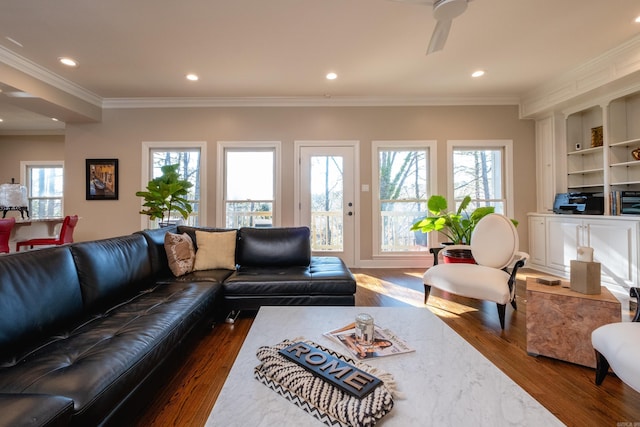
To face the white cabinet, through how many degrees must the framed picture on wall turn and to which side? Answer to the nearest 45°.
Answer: approximately 45° to its left

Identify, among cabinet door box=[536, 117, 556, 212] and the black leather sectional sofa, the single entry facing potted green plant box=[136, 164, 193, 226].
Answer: the cabinet door

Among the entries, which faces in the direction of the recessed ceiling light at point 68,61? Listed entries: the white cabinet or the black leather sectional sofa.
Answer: the white cabinet

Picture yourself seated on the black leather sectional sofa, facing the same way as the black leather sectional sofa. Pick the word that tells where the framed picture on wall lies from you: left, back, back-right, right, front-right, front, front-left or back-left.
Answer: back-left

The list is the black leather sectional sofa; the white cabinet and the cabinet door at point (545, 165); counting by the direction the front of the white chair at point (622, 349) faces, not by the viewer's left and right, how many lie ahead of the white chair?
1

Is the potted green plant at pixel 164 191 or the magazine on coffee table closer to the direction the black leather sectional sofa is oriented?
the magazine on coffee table

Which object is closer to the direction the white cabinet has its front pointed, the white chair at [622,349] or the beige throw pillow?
the beige throw pillow

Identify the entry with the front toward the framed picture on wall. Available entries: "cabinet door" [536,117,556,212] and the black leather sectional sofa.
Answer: the cabinet door

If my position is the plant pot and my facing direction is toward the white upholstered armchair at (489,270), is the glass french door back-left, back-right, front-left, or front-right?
back-right

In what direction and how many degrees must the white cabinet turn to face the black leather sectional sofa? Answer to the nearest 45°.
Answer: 0° — it already faces it

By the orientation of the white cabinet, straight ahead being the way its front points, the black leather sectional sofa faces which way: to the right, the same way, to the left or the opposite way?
the opposite way
